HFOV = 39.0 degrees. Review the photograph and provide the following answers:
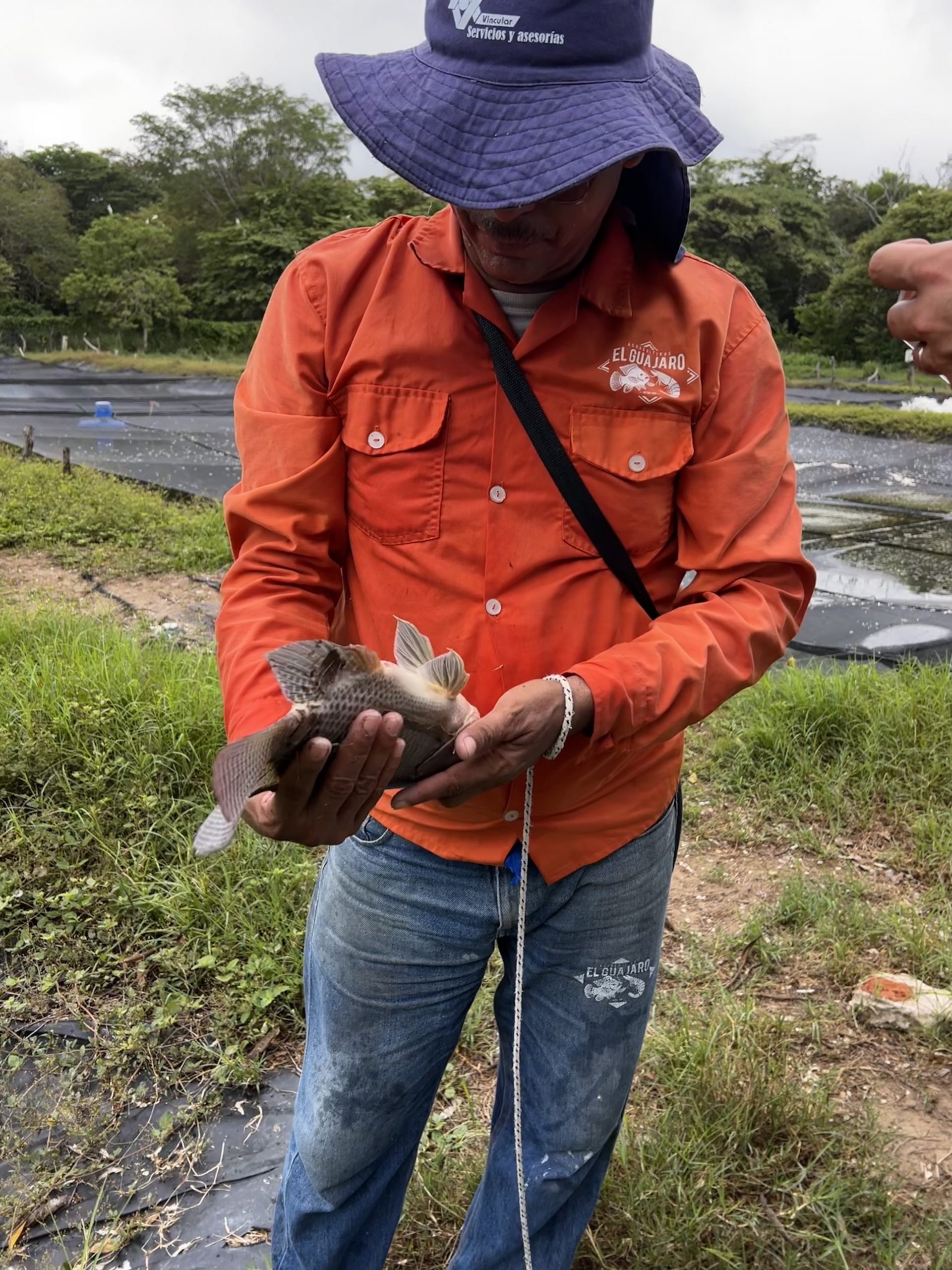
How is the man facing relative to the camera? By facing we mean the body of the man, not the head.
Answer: toward the camera

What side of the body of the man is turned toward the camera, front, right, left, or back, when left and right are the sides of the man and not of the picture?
front
